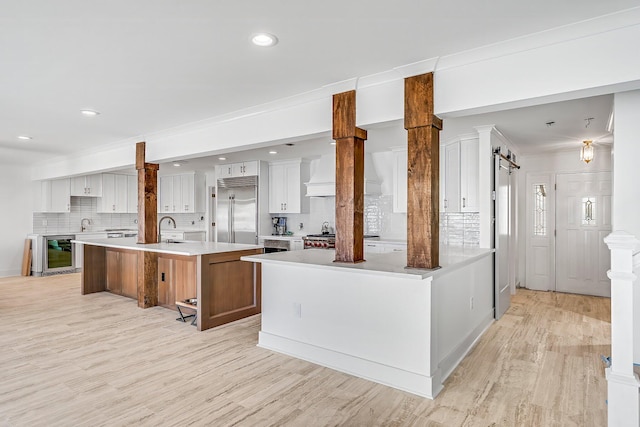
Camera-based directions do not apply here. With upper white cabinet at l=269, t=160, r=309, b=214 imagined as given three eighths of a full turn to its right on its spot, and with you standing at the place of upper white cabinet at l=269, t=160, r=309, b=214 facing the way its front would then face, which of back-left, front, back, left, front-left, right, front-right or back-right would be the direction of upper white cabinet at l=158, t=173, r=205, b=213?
front-left

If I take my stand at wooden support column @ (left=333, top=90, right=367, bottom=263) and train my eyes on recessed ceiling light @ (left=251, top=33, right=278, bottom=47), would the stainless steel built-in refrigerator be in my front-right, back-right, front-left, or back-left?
back-right

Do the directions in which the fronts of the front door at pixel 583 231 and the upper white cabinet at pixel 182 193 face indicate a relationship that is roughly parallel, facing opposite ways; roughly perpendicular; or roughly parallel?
roughly parallel

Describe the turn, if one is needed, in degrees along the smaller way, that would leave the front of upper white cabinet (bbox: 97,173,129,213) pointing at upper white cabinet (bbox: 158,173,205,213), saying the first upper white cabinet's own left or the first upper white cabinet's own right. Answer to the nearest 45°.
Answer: approximately 90° to the first upper white cabinet's own left

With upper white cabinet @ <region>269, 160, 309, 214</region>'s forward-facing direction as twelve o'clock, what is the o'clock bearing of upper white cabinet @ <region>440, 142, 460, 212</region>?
upper white cabinet @ <region>440, 142, 460, 212</region> is roughly at 9 o'clock from upper white cabinet @ <region>269, 160, 309, 214</region>.

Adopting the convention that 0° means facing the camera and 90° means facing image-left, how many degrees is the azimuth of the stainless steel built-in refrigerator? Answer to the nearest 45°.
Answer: approximately 45°

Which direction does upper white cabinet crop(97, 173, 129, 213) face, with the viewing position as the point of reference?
facing the viewer

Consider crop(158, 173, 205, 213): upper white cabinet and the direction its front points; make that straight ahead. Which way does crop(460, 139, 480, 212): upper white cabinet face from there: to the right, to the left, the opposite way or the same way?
the same way

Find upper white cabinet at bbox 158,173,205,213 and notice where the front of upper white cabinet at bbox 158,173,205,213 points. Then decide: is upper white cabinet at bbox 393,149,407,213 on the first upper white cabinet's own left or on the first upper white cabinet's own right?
on the first upper white cabinet's own left

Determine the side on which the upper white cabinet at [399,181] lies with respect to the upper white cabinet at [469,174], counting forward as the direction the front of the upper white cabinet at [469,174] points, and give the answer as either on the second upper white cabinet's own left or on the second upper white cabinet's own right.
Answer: on the second upper white cabinet's own right

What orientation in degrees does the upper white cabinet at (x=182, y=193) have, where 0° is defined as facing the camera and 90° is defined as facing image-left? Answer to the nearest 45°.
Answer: approximately 45°

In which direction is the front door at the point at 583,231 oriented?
toward the camera

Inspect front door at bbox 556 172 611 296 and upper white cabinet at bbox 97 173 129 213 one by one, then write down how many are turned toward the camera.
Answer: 2

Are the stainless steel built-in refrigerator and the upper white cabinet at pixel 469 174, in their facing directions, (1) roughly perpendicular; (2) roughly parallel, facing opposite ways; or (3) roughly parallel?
roughly parallel

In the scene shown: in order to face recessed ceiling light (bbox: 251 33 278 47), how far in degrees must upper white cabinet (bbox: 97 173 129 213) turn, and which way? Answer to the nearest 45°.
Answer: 0° — it already faces it

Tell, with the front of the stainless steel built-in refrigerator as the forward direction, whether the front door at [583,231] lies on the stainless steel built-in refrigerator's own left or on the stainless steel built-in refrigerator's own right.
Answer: on the stainless steel built-in refrigerator's own left

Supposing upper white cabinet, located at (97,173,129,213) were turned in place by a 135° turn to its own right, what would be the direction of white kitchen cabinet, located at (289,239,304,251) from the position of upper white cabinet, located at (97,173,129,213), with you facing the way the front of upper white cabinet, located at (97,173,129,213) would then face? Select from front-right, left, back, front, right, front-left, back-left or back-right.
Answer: back

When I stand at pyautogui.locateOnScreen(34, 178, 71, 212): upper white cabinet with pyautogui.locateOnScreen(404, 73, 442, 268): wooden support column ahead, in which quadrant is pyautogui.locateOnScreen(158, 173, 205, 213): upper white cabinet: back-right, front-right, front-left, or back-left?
front-left
